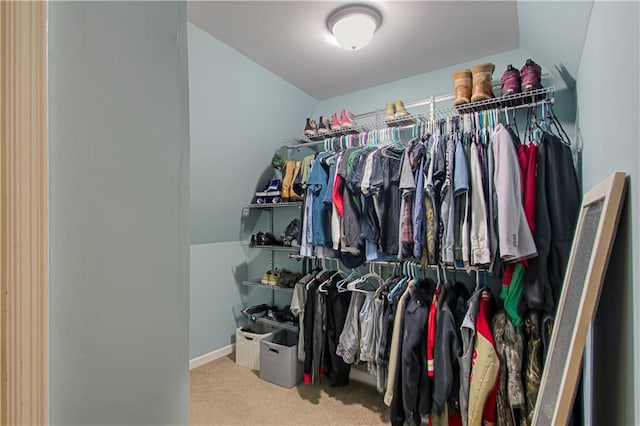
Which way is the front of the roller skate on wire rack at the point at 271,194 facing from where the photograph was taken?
facing to the left of the viewer

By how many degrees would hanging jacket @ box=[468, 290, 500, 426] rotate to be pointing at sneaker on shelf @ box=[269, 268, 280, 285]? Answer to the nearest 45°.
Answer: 0° — it already faces it

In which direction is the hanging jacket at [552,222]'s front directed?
to the viewer's left

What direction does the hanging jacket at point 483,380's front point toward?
to the viewer's left

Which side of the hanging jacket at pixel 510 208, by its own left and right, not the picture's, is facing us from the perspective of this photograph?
left
